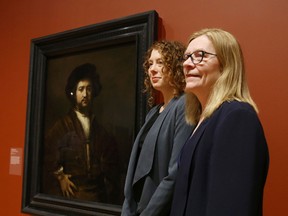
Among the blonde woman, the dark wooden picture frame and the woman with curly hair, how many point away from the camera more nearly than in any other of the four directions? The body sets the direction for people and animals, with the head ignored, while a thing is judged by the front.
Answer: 0

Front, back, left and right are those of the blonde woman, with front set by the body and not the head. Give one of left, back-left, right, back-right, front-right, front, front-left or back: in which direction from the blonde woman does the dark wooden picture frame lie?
front-right

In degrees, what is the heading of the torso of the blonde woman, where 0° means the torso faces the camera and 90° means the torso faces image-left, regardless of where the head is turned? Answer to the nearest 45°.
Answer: approximately 90°

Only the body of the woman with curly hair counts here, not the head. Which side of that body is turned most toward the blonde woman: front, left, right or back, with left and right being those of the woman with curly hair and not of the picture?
left

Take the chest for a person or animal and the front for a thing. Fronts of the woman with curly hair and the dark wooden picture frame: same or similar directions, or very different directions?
same or similar directions

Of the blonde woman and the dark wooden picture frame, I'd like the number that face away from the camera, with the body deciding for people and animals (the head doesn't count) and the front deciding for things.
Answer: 0

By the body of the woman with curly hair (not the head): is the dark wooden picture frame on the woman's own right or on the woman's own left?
on the woman's own right

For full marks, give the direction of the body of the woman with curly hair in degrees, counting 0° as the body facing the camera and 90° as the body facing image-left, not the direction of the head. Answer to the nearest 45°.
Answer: approximately 45°

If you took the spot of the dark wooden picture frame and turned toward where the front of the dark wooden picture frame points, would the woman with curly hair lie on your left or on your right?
on your left

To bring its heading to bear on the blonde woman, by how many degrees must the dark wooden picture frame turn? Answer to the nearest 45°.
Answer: approximately 45° to its left

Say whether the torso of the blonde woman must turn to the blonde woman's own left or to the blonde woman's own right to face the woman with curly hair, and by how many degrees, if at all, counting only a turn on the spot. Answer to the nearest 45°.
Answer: approximately 45° to the blonde woman's own right
